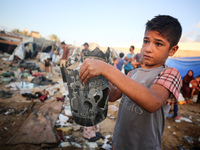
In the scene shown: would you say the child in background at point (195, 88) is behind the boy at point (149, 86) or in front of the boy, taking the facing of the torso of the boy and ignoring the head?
behind

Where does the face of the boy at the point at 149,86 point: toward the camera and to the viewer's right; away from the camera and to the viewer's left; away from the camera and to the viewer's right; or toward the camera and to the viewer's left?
toward the camera and to the viewer's left

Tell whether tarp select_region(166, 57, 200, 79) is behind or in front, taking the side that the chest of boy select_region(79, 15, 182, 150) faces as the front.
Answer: behind

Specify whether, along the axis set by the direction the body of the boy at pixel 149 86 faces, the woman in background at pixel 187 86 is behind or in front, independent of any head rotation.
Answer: behind

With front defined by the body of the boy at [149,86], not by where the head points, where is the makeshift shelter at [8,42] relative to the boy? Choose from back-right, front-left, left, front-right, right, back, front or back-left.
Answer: right
